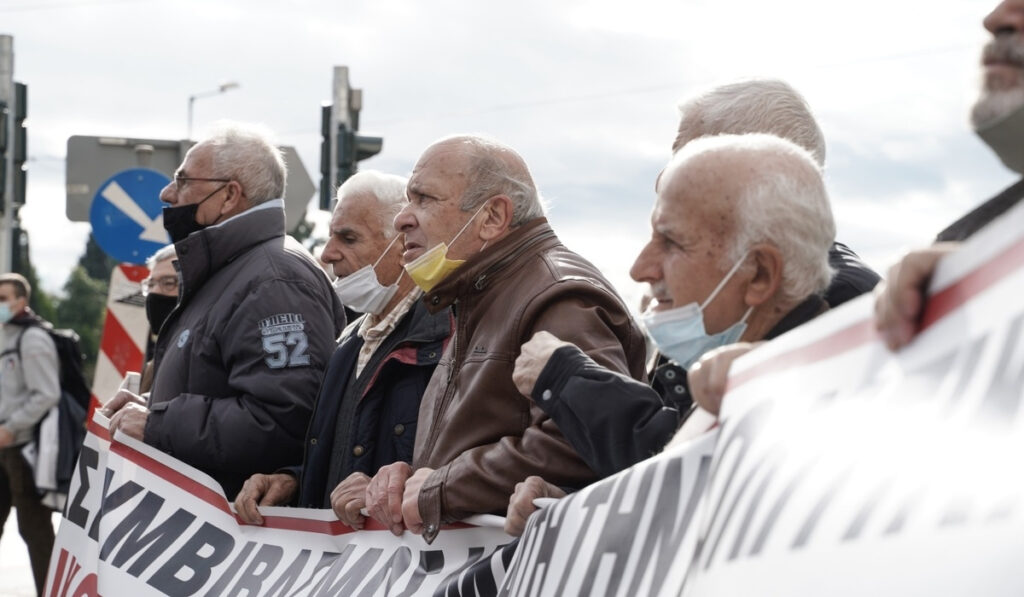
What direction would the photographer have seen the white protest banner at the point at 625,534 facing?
facing the viewer and to the left of the viewer

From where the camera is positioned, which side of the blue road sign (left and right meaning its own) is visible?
front

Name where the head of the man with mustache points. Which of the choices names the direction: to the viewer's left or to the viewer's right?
to the viewer's left

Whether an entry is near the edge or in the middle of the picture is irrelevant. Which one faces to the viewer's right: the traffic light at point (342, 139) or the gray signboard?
the traffic light

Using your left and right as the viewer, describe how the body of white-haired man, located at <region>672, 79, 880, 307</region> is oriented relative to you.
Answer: facing to the left of the viewer

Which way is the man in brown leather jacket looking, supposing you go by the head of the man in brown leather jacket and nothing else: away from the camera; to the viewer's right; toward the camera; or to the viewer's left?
to the viewer's left

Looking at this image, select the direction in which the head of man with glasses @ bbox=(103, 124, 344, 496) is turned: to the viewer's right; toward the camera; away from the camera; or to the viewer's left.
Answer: to the viewer's left

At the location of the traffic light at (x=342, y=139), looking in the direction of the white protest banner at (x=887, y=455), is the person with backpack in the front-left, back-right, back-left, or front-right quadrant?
front-right

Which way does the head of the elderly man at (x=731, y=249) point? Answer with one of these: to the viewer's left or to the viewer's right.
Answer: to the viewer's left

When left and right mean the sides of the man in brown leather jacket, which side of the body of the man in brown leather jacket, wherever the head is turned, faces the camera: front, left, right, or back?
left

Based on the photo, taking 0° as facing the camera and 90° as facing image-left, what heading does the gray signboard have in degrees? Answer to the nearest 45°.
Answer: approximately 180°

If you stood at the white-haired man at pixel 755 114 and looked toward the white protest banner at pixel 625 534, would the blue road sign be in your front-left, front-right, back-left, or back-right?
back-right

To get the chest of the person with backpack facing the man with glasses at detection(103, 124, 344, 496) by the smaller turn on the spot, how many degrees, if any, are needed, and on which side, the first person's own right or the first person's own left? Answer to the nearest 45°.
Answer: approximately 45° to the first person's own left

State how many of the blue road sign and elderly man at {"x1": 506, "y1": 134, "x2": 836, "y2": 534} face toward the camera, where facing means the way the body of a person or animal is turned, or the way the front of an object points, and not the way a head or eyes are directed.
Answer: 1

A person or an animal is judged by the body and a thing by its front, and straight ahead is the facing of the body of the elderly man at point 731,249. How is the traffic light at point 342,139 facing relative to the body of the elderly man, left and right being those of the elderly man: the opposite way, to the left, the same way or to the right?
the opposite way

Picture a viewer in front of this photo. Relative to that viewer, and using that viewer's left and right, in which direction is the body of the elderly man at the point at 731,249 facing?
facing to the left of the viewer

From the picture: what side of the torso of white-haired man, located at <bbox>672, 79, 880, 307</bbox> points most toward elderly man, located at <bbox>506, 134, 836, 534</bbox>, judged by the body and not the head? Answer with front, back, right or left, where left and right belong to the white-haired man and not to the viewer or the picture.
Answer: left

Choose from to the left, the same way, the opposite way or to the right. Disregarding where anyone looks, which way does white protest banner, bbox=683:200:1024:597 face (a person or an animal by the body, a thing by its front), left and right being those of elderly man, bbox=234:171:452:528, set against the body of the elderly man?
the same way

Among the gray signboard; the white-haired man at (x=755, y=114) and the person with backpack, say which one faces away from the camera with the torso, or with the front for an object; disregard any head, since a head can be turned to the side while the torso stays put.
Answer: the gray signboard

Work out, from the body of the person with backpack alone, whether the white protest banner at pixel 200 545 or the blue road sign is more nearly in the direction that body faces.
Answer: the white protest banner

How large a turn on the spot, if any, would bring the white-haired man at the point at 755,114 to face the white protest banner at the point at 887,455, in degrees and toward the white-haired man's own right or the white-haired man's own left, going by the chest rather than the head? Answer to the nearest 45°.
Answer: approximately 90° to the white-haired man's own left
